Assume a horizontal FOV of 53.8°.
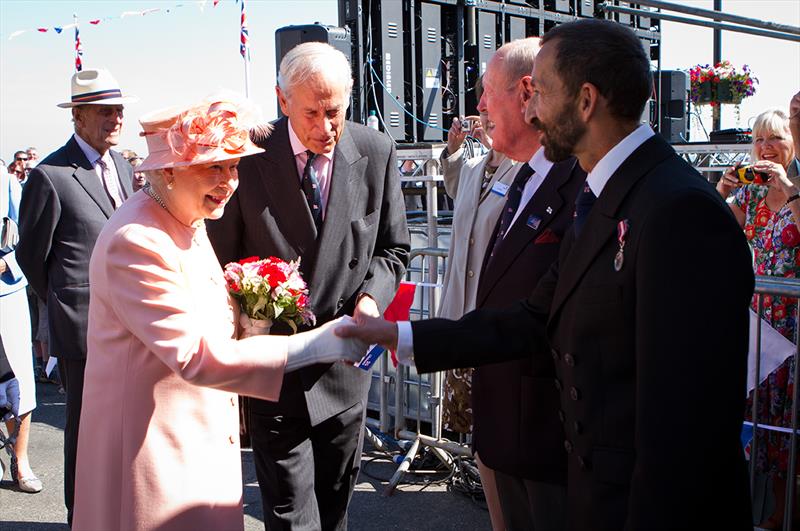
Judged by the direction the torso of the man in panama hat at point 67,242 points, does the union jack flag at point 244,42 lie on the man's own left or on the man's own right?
on the man's own left

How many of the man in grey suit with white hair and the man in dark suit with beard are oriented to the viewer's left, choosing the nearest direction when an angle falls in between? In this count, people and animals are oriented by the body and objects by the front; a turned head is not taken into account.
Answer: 1

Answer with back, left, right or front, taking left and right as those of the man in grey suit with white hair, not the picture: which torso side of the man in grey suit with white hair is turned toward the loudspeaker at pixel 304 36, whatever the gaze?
back

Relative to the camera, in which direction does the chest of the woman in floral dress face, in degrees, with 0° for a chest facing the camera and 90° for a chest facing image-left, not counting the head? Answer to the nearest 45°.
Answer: approximately 45°

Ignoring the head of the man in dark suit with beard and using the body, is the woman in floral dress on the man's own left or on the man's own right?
on the man's own right

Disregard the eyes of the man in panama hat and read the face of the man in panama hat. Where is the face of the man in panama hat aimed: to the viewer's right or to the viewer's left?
to the viewer's right

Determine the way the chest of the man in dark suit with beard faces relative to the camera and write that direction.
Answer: to the viewer's left

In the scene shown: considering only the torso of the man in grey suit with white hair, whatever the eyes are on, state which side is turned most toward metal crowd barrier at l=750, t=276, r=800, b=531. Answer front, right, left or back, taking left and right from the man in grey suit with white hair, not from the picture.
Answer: left

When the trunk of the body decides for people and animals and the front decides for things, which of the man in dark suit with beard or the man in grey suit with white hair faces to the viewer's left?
the man in dark suit with beard

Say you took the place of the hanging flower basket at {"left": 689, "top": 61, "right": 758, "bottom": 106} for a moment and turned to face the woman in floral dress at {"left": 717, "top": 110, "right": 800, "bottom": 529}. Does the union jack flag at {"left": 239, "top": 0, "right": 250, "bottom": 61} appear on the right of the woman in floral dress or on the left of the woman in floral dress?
right

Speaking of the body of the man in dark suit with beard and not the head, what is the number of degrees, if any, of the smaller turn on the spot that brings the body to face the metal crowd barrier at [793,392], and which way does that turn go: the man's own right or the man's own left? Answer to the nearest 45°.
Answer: approximately 135° to the man's own right

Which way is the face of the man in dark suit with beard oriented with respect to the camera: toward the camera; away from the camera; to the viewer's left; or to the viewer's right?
to the viewer's left

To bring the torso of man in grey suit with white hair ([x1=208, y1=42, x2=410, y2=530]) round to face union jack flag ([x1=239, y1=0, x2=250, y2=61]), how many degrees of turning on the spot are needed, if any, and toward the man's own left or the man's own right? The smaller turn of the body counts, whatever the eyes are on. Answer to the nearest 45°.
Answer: approximately 180°

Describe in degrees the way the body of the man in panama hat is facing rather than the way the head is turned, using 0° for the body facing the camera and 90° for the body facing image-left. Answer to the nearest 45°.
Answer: approximately 315°

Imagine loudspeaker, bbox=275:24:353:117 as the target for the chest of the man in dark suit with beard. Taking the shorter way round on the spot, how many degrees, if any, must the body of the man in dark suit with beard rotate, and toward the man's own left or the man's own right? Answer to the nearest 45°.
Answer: approximately 90° to the man's own right
